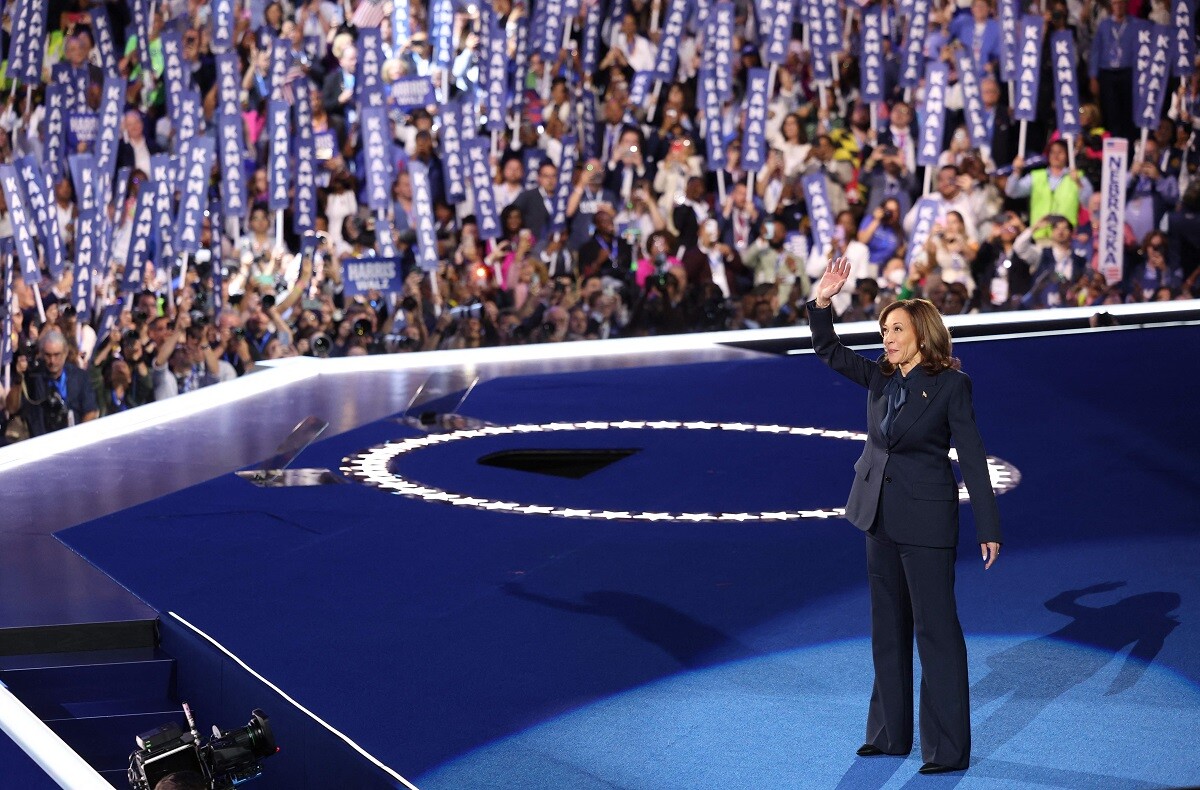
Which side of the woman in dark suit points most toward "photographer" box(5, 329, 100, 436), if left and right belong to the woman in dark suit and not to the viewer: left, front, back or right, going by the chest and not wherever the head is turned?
right

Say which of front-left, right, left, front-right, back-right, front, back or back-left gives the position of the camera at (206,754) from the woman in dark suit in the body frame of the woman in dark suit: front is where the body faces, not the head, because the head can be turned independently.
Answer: front-right

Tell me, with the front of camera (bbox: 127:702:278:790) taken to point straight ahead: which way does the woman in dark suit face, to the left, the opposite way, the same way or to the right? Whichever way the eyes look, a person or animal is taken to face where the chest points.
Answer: the opposite way

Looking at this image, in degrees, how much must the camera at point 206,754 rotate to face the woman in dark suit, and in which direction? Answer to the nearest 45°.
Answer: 0° — it already faces them

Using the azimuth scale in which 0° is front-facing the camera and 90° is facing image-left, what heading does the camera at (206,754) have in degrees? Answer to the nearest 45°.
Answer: approximately 270°

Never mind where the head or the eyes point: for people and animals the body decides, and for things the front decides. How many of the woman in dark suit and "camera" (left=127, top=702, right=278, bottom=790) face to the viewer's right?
1

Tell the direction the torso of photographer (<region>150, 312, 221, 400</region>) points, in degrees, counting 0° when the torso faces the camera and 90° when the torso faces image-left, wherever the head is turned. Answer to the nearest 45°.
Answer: approximately 315°

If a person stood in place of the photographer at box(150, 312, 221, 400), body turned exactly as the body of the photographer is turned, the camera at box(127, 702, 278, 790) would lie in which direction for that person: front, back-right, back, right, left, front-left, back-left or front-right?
front-right

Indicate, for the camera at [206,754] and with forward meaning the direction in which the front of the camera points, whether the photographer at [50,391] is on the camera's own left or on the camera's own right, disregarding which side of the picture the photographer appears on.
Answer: on the camera's own left

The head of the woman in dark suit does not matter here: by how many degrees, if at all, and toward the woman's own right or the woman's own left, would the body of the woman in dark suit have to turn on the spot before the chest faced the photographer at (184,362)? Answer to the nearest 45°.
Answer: approximately 90° to the woman's own right
